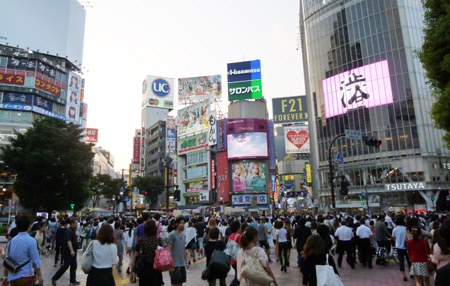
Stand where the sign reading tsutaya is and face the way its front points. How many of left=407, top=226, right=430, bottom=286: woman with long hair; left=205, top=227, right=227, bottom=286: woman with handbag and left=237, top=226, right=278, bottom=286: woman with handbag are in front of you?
3

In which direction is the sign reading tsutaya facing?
toward the camera

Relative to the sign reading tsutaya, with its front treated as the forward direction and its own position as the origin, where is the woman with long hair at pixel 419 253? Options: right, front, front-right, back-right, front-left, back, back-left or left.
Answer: front

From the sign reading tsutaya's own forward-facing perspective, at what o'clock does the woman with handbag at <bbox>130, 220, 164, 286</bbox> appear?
The woman with handbag is roughly at 12 o'clock from the sign reading tsutaya.

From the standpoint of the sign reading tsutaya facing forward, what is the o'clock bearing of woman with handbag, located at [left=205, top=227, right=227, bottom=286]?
The woman with handbag is roughly at 12 o'clock from the sign reading tsutaya.

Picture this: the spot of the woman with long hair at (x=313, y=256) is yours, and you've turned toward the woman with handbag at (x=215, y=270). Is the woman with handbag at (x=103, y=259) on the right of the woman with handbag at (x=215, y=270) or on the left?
left

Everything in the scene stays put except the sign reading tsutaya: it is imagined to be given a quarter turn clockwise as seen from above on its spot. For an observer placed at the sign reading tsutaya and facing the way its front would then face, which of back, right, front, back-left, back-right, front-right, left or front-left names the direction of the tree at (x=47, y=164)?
front-left

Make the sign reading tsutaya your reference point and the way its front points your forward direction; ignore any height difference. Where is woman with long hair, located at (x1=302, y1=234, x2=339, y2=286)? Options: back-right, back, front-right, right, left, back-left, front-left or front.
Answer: front

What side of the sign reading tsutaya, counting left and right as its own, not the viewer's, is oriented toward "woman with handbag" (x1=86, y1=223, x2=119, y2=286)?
front

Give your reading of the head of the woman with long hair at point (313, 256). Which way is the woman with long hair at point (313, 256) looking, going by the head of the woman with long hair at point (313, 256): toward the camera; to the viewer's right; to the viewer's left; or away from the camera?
away from the camera

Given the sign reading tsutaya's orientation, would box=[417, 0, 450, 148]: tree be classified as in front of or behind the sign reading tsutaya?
in front

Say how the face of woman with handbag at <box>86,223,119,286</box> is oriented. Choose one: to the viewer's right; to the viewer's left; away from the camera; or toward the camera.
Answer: away from the camera

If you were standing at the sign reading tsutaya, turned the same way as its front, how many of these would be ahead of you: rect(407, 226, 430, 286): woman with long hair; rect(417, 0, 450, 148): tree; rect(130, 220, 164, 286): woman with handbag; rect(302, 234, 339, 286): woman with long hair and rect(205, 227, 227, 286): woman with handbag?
5
